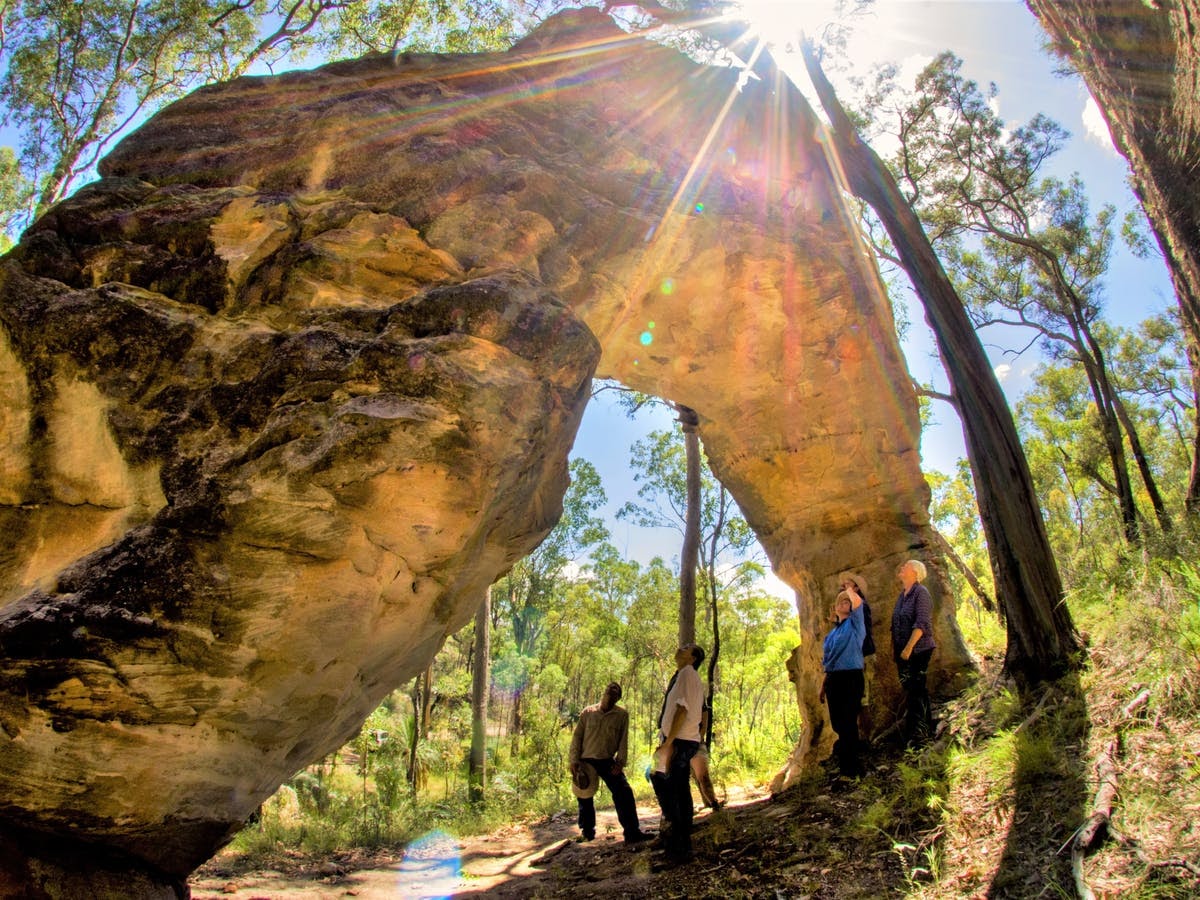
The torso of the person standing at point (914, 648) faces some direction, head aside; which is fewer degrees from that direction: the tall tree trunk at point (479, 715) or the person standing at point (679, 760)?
the person standing

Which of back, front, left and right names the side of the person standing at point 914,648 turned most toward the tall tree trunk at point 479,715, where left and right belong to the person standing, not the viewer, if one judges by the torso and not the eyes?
right

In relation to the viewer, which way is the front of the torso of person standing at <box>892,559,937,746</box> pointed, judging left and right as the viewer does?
facing the viewer and to the left of the viewer

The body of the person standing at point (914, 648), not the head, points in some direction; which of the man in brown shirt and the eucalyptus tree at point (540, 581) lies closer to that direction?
the man in brown shirt

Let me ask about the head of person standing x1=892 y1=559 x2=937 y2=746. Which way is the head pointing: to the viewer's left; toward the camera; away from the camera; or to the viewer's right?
to the viewer's left

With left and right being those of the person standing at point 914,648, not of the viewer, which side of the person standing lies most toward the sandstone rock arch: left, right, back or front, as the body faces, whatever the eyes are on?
front

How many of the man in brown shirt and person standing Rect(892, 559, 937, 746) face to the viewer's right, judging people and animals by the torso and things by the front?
0
